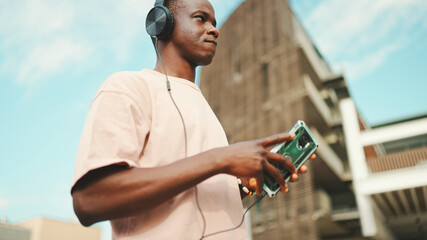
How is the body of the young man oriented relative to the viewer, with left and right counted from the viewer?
facing the viewer and to the right of the viewer

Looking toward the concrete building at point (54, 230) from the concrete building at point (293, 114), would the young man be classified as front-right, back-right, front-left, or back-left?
back-left

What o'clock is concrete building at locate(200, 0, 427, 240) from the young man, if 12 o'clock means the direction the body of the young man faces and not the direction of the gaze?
The concrete building is roughly at 8 o'clock from the young man.

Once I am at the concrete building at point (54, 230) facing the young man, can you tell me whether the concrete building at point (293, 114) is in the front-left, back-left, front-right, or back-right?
front-left

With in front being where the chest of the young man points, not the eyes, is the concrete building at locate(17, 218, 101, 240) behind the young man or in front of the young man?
behind
